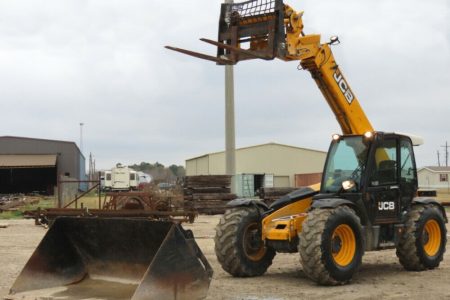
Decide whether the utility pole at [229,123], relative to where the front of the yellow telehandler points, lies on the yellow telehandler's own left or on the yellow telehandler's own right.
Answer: on the yellow telehandler's own right

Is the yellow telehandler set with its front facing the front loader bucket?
yes

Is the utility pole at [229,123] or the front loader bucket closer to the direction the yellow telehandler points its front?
the front loader bucket

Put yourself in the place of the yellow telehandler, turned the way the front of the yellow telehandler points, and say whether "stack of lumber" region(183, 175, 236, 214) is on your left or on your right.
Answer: on your right

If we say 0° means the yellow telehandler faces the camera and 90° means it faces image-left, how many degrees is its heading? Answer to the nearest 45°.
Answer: approximately 45°

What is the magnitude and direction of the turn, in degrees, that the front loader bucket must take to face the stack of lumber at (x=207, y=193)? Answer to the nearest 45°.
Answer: approximately 135° to its right

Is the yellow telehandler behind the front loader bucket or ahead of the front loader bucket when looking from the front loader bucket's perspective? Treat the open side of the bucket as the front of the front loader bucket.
behind
